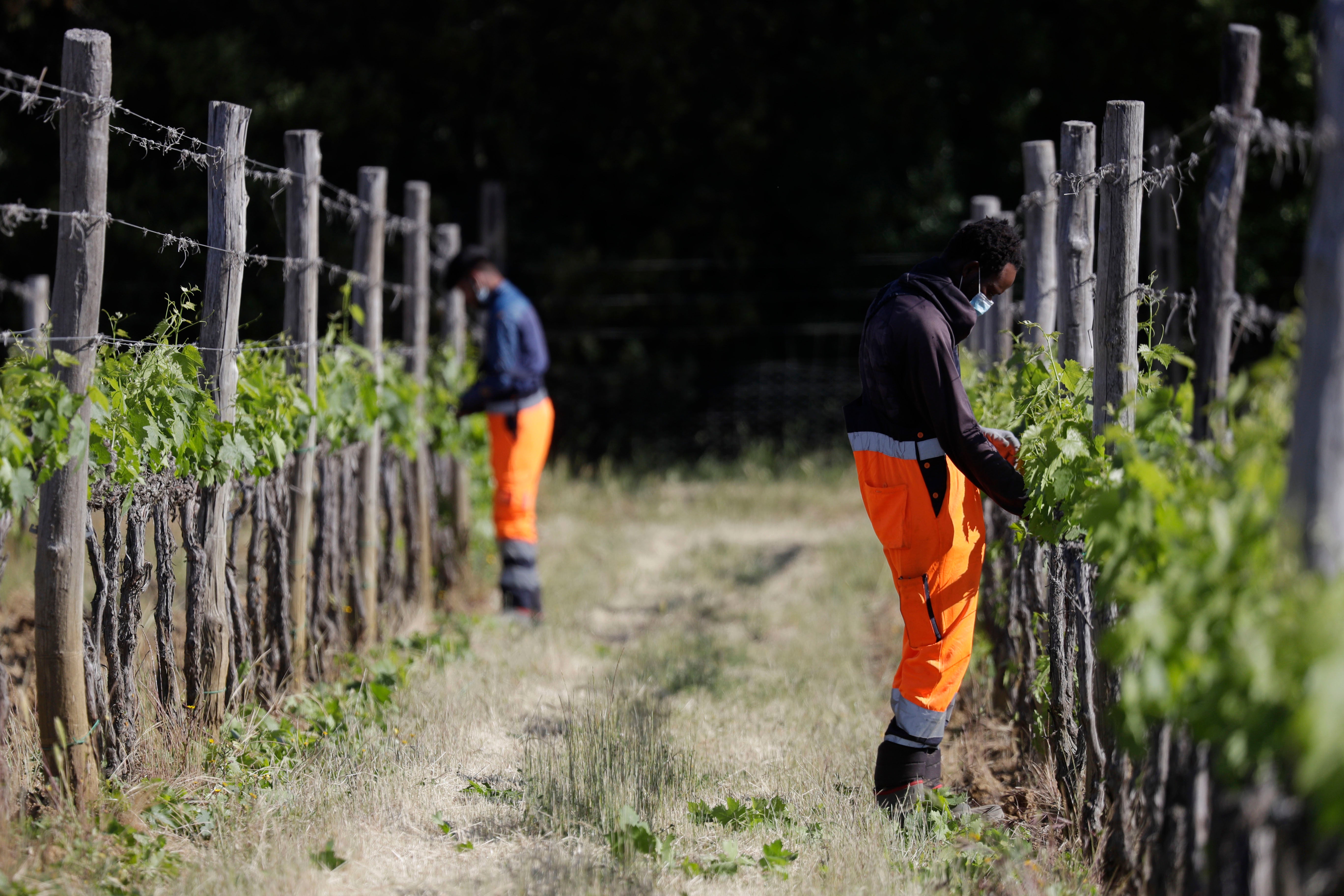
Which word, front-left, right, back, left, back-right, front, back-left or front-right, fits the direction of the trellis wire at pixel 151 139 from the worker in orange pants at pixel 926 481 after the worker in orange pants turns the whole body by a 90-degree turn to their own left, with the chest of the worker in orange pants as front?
left

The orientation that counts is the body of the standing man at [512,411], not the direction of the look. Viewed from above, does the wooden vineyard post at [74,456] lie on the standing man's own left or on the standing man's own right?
on the standing man's own left

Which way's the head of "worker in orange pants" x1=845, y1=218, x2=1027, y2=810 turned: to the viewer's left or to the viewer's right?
to the viewer's right

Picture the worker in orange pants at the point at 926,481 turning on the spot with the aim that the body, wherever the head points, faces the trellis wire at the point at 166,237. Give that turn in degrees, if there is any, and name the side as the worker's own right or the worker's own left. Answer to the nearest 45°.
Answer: approximately 180°

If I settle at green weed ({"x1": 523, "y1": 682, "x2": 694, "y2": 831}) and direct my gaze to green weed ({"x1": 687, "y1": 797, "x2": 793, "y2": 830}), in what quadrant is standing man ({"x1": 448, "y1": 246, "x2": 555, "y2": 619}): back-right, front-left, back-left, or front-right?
back-left

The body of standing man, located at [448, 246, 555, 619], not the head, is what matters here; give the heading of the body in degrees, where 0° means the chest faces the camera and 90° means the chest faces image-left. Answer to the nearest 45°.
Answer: approximately 90°

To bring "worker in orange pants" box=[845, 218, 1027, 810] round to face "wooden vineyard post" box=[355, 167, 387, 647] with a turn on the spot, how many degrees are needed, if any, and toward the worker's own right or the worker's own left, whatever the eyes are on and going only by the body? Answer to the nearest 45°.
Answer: approximately 135° to the worker's own left

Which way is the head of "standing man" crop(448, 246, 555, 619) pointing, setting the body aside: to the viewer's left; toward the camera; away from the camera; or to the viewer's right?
to the viewer's left

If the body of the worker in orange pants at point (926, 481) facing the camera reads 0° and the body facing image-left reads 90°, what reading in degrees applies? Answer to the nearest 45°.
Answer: approximately 270°

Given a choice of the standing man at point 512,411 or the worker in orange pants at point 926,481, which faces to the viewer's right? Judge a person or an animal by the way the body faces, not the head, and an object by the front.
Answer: the worker in orange pants

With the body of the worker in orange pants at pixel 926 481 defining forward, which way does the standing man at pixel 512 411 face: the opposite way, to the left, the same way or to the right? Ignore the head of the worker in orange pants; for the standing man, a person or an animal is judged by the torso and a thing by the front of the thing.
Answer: the opposite way

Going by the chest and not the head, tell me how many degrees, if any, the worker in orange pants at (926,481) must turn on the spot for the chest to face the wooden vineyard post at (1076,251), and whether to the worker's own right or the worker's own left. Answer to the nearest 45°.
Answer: approximately 45° to the worker's own left
